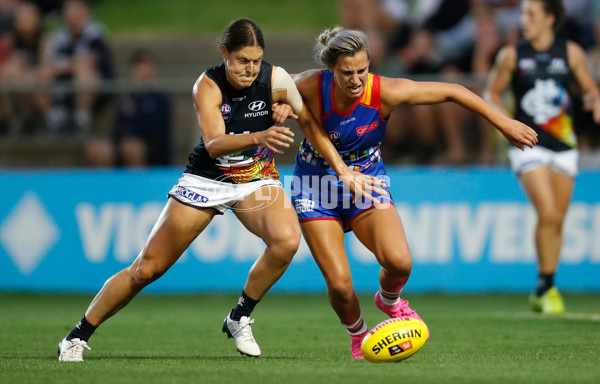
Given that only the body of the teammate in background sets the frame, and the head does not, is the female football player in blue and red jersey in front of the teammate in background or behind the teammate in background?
in front

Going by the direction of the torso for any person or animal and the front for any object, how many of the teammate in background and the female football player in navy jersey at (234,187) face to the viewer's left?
0

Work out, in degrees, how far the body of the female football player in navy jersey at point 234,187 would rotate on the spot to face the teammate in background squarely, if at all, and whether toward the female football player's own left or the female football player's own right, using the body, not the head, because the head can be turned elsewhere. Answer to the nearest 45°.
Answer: approximately 90° to the female football player's own left

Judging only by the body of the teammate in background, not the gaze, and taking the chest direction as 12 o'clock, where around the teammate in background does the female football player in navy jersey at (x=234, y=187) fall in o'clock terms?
The female football player in navy jersey is roughly at 1 o'clock from the teammate in background.

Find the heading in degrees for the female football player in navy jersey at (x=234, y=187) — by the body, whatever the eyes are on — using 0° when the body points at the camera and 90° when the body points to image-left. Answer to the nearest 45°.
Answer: approximately 315°

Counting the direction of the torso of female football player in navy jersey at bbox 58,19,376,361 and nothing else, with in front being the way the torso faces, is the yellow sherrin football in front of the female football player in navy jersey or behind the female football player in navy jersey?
in front

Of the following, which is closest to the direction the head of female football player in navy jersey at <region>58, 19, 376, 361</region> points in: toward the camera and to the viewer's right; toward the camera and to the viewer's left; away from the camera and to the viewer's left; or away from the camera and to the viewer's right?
toward the camera and to the viewer's right
